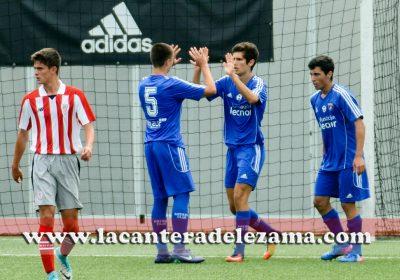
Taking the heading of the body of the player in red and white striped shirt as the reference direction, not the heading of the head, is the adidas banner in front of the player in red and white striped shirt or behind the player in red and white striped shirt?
behind

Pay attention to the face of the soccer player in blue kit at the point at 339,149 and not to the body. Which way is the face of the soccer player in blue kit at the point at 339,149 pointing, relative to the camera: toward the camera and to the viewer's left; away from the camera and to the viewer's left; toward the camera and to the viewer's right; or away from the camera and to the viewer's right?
toward the camera and to the viewer's left

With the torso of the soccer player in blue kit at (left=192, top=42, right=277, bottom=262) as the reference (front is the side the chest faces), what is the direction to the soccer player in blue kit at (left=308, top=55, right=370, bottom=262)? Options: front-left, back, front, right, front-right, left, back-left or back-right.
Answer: back-left

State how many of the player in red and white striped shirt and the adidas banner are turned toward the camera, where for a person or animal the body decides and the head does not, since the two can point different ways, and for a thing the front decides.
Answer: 2

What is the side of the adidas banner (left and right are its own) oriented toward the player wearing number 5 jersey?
front

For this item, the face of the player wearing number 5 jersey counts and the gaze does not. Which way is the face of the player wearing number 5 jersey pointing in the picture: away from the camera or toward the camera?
away from the camera

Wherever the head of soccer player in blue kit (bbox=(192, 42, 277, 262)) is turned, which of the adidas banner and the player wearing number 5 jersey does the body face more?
the player wearing number 5 jersey
